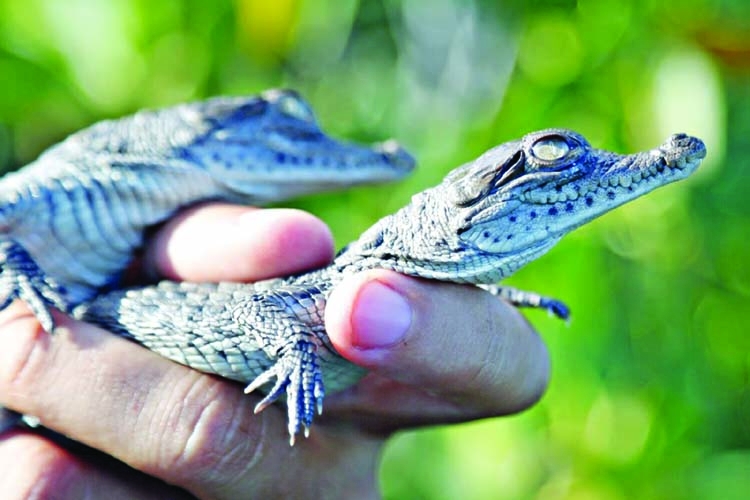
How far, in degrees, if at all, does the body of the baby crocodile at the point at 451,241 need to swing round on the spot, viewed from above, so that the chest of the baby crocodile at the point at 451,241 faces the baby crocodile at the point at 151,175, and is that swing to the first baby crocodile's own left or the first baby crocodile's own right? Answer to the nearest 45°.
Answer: approximately 135° to the first baby crocodile's own left

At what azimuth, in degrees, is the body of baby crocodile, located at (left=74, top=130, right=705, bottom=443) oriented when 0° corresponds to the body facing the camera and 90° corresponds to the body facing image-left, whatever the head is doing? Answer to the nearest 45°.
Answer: approximately 270°

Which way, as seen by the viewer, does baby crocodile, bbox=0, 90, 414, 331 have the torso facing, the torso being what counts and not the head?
to the viewer's right

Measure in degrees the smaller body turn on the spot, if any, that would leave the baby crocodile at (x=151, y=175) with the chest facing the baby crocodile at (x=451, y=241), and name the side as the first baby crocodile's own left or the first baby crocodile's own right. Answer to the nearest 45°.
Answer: approximately 45° to the first baby crocodile's own right

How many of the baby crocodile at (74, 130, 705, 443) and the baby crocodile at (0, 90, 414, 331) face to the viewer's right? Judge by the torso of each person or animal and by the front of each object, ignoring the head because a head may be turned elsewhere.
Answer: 2
